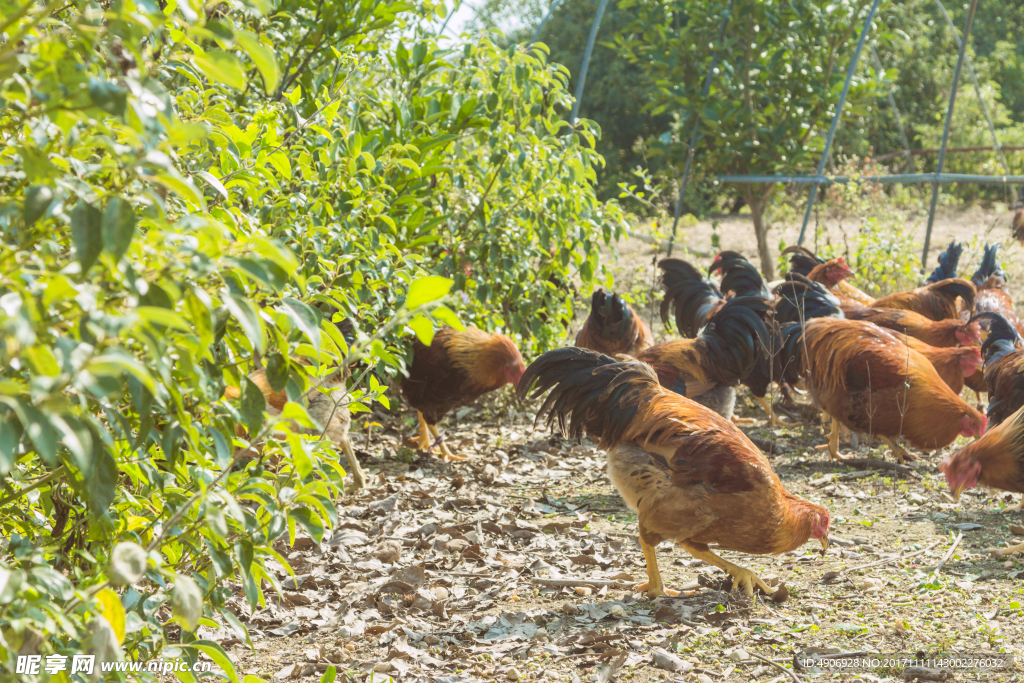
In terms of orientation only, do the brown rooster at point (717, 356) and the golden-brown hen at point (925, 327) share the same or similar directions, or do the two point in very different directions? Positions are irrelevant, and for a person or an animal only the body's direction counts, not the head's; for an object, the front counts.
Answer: very different directions

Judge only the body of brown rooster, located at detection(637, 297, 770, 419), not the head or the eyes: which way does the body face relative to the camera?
to the viewer's left

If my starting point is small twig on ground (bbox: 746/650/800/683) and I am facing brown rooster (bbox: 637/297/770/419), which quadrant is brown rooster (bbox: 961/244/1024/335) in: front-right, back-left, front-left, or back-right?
front-right

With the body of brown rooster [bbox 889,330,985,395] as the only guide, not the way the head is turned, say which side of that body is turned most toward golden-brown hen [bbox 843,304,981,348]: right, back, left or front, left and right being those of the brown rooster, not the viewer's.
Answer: left

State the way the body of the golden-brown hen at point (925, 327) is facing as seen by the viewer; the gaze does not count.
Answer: to the viewer's right

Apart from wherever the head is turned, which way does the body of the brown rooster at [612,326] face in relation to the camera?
away from the camera

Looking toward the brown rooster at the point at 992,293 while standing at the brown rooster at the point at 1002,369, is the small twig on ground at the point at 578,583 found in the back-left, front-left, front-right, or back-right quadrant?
back-left

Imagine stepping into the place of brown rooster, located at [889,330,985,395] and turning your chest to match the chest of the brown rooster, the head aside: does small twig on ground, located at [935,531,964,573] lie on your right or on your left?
on your right

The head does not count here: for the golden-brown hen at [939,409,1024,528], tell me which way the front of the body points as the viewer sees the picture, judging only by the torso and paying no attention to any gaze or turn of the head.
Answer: to the viewer's left
